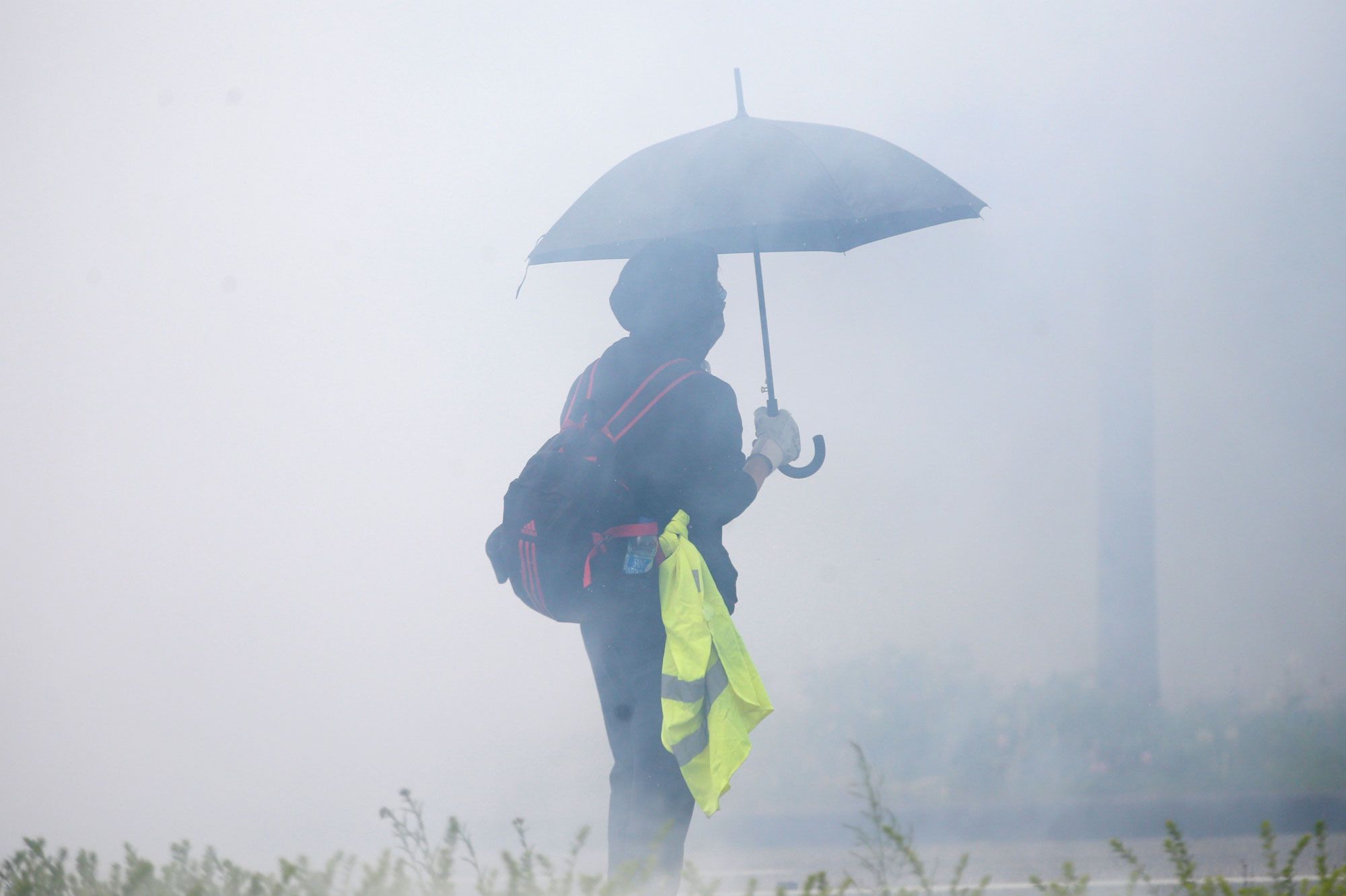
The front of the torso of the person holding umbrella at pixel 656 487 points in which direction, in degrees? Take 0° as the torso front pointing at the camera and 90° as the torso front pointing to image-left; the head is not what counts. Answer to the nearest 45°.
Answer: approximately 225°

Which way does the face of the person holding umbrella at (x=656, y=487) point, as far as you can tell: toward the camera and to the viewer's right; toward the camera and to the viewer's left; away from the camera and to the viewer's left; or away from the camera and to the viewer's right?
away from the camera and to the viewer's right
